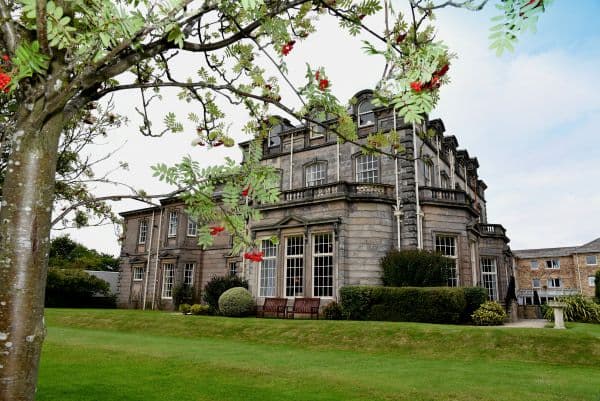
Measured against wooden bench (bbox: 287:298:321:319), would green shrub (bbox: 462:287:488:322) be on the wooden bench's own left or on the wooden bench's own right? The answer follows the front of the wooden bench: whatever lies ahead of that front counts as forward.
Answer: on the wooden bench's own left

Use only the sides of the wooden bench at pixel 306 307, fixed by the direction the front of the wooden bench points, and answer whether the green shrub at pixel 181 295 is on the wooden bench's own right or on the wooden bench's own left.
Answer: on the wooden bench's own right

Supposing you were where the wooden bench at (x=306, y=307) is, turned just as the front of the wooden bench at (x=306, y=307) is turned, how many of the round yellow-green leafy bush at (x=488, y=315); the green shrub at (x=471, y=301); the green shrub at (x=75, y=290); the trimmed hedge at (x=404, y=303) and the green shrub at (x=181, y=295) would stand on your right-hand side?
2

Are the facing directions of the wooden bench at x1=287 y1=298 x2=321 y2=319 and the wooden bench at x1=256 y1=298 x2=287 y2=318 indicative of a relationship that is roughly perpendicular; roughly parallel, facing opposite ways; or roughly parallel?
roughly parallel

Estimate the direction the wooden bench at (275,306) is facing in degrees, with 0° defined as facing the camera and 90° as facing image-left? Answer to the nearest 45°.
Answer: approximately 45°

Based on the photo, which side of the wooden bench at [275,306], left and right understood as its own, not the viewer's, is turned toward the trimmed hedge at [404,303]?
left

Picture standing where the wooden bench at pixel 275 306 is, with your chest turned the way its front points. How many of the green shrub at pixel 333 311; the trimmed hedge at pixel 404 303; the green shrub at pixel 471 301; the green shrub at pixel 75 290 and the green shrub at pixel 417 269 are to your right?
1

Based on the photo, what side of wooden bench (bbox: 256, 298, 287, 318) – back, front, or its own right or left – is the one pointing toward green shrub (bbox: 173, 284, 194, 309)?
right

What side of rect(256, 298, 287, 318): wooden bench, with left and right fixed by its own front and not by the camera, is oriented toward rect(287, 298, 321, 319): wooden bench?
left

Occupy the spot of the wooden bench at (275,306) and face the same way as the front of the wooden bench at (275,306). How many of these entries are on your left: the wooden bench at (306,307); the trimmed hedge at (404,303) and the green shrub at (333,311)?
3

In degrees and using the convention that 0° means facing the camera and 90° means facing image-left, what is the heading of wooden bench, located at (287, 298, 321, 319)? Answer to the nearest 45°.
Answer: approximately 45°

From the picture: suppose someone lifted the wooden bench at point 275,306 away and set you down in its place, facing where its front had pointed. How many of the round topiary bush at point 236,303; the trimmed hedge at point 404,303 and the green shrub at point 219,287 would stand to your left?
1

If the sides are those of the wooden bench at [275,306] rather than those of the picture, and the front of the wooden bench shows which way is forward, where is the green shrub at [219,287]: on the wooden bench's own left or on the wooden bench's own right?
on the wooden bench's own right

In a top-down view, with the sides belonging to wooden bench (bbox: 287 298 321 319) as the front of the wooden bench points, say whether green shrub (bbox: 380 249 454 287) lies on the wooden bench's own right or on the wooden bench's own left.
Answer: on the wooden bench's own left

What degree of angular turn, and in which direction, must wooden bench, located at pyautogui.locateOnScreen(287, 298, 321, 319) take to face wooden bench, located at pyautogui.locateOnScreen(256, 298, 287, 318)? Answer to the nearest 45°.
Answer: approximately 90° to its right

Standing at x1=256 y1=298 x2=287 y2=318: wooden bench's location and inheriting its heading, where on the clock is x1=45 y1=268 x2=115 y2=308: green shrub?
The green shrub is roughly at 3 o'clock from the wooden bench.

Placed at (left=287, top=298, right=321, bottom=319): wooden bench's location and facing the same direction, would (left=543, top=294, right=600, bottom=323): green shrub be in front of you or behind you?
behind

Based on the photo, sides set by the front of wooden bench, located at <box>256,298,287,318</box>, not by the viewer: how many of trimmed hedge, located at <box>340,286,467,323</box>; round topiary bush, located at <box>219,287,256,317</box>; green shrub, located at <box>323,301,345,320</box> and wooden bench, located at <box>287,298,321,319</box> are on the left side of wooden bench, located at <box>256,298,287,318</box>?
3

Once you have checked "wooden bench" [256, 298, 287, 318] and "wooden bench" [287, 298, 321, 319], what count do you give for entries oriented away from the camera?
0
